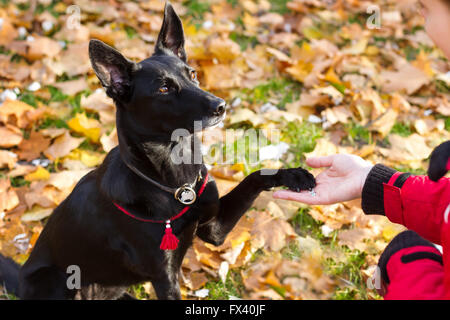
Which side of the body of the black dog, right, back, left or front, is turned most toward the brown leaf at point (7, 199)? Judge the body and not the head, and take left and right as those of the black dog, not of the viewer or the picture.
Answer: back

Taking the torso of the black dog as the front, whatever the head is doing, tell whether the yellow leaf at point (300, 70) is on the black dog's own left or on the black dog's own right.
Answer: on the black dog's own left

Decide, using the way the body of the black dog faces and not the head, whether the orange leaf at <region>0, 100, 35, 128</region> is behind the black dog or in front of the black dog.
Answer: behind

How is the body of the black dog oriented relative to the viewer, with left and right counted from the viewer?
facing the viewer and to the right of the viewer

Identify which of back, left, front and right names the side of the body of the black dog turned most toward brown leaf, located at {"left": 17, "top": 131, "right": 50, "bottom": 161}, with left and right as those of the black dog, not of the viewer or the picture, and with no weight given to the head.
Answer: back

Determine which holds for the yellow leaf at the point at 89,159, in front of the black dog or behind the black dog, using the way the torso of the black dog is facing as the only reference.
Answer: behind

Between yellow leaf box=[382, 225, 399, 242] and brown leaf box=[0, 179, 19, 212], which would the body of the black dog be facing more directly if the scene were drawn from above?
the yellow leaf

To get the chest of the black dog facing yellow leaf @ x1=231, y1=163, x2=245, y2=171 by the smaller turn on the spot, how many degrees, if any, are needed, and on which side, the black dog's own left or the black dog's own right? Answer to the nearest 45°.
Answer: approximately 90° to the black dog's own left
